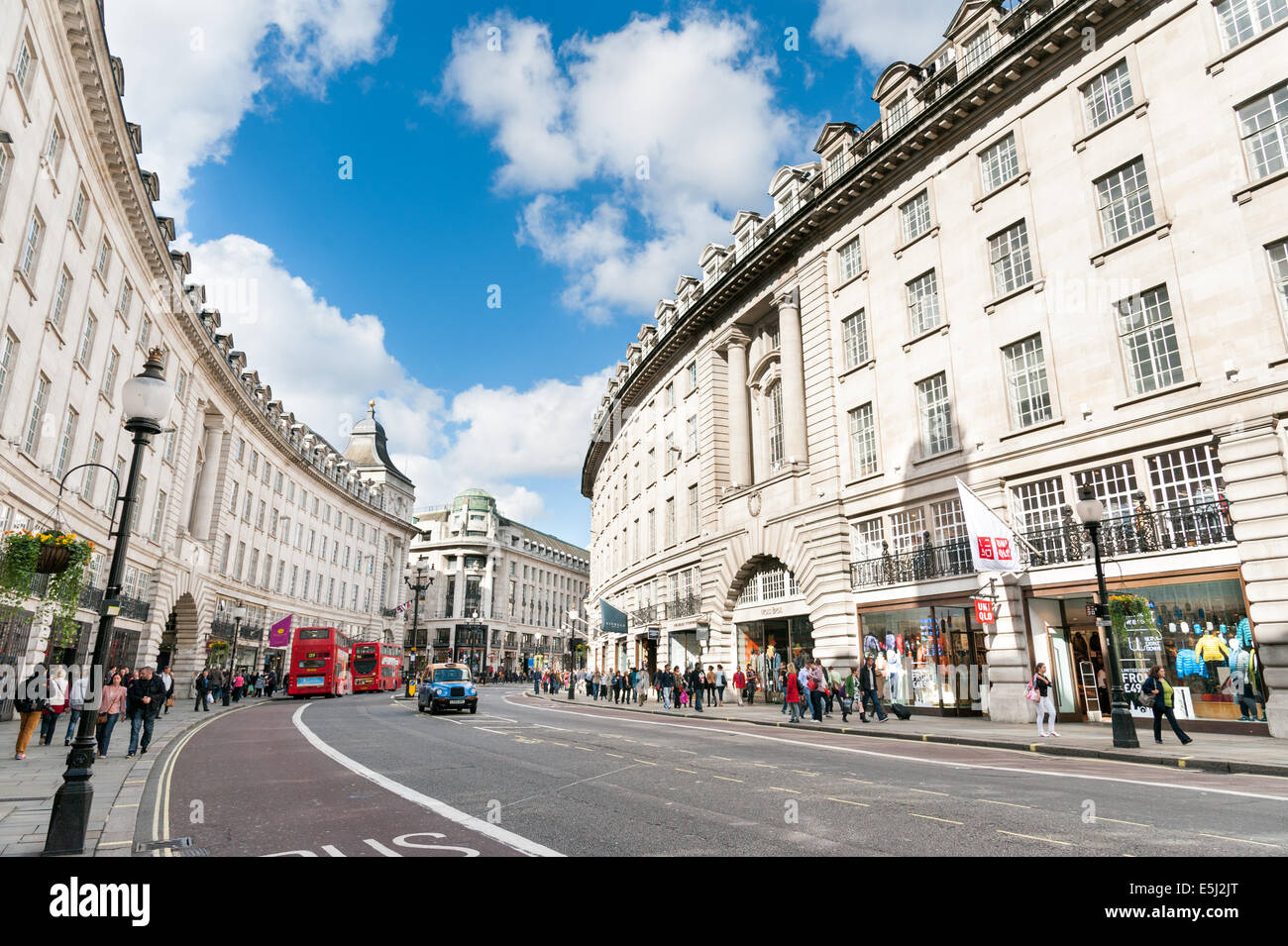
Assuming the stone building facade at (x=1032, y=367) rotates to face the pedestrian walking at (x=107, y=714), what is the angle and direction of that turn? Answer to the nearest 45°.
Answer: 0° — it already faces them

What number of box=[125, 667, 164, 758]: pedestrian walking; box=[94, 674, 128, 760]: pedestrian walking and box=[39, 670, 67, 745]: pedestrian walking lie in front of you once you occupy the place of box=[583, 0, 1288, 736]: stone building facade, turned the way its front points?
3

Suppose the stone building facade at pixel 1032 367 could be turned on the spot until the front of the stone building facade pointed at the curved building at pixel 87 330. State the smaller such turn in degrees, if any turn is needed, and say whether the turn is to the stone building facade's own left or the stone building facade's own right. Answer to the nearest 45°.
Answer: approximately 45° to the stone building facade's own right

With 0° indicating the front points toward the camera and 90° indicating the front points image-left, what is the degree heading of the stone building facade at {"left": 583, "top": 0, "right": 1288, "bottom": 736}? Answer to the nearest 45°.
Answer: approximately 45°
